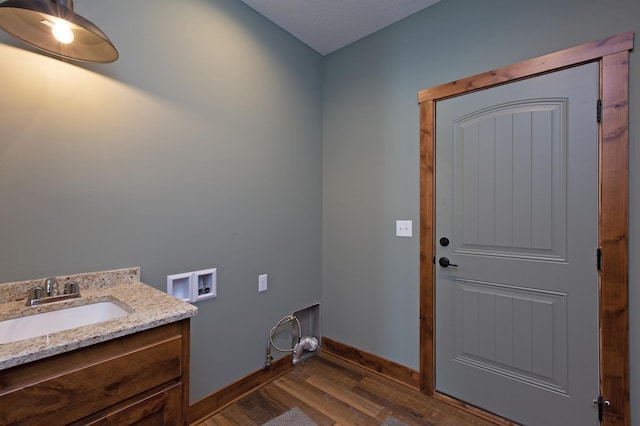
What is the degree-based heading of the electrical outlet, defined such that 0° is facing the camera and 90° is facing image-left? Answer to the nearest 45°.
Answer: approximately 315°

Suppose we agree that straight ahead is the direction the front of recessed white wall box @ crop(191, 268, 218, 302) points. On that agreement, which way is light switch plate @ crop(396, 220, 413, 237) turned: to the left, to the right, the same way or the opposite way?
to the right

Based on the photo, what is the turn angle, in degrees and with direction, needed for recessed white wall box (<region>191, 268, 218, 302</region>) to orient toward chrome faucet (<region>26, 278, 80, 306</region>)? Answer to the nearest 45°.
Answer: approximately 90° to its right

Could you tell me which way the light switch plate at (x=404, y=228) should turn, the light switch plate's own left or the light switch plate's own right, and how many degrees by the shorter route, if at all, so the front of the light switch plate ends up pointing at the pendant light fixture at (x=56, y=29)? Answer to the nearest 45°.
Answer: approximately 45° to the light switch plate's own right

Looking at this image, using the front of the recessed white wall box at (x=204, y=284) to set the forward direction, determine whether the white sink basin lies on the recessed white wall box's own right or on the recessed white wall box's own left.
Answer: on the recessed white wall box's own right

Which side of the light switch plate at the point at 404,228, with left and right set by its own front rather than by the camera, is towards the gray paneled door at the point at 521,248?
left

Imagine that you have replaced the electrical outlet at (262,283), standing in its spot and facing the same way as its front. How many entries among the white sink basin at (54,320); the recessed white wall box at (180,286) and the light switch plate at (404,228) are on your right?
2

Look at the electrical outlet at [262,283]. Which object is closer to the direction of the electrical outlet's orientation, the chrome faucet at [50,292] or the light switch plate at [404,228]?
the light switch plate

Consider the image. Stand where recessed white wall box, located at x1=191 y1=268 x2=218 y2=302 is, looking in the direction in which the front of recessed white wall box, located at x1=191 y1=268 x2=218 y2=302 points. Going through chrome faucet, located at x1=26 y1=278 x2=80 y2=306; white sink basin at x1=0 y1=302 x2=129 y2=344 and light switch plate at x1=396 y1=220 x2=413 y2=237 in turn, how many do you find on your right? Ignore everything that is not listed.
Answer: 2

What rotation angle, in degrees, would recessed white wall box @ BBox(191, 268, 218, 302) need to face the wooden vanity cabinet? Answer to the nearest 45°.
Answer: approximately 45° to its right

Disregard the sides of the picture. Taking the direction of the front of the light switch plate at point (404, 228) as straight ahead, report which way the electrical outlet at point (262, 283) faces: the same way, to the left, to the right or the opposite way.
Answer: to the left
